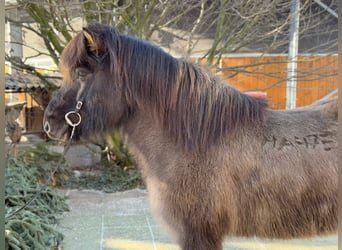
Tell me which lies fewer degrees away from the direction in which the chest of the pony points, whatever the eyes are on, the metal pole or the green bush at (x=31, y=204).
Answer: the green bush

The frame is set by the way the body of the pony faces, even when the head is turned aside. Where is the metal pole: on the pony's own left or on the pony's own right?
on the pony's own right

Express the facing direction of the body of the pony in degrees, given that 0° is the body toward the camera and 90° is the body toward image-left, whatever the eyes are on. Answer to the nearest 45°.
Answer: approximately 90°
